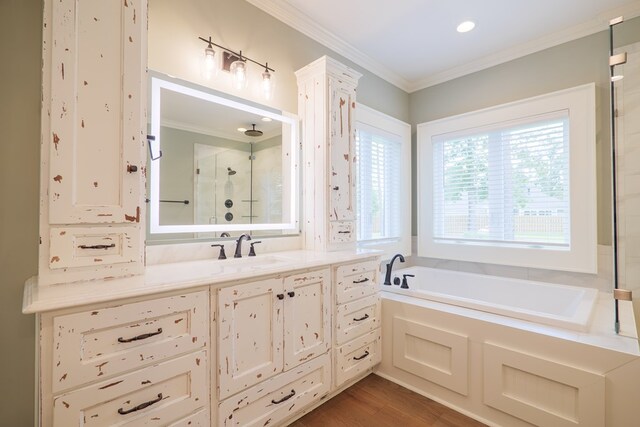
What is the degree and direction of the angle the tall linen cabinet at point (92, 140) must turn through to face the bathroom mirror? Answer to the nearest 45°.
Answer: approximately 135° to its left

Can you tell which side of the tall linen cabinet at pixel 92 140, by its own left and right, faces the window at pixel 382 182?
left

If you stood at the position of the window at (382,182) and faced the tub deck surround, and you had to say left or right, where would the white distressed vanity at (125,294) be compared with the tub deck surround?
right

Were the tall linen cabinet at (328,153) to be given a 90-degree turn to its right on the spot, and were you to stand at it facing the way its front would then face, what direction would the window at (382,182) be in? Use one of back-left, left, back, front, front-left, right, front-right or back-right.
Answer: back

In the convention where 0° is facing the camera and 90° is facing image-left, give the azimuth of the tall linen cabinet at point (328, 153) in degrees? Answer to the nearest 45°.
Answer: approximately 315°

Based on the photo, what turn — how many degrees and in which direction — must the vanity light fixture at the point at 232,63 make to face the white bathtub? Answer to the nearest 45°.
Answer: approximately 45° to its left

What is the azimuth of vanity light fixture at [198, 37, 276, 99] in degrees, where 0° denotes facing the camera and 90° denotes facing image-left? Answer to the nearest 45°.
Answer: approximately 315°
